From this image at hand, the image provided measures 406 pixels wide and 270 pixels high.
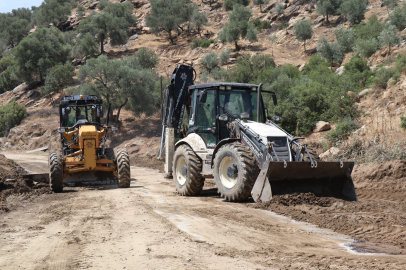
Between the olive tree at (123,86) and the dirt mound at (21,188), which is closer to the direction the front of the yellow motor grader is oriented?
the dirt mound

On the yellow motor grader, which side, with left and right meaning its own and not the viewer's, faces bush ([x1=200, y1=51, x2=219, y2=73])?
back

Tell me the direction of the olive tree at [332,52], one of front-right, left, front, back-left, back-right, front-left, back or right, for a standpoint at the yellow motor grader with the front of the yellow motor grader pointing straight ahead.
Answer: back-left

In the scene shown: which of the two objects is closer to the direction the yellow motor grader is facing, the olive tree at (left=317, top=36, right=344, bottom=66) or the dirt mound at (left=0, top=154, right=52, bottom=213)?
the dirt mound

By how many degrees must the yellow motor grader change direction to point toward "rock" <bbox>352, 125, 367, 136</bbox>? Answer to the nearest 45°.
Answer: approximately 90° to its left

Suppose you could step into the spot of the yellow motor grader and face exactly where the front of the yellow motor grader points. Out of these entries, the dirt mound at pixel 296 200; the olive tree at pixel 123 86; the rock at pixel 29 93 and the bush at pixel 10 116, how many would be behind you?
3

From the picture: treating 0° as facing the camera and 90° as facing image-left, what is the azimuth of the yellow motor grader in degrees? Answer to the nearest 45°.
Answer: approximately 0°

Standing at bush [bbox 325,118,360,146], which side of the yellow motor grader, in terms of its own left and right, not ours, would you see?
left

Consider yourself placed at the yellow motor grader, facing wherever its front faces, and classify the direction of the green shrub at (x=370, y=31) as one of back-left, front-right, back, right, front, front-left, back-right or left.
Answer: back-left

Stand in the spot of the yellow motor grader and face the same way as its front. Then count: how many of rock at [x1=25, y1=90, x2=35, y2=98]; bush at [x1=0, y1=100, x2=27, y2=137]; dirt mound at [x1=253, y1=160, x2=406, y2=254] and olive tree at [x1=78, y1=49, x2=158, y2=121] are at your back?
3

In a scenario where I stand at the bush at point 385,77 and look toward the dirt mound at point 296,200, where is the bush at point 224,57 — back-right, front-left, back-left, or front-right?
back-right

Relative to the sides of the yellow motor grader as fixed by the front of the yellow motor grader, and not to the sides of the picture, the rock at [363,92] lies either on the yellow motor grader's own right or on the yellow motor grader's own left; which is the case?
on the yellow motor grader's own left

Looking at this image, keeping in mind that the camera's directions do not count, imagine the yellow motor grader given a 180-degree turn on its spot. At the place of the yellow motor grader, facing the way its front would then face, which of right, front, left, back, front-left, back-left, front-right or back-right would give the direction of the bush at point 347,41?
front-right
